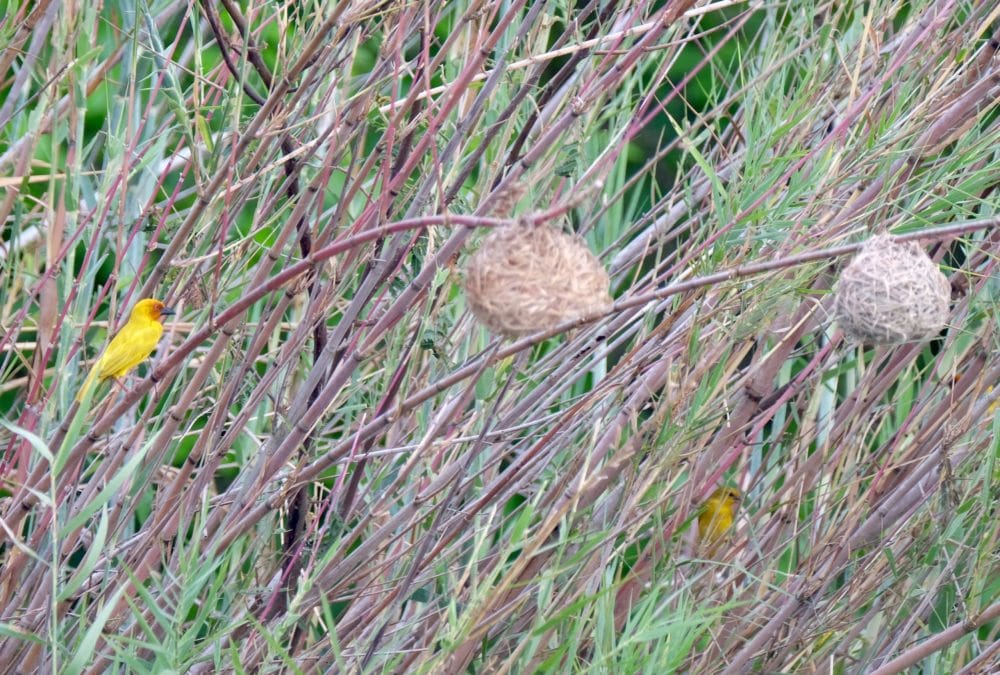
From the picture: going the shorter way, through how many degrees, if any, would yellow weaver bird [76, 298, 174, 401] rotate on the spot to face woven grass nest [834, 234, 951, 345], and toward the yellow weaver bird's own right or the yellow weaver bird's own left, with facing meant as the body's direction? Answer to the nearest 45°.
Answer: approximately 45° to the yellow weaver bird's own right

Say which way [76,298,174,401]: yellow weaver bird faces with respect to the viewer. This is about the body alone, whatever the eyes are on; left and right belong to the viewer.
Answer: facing to the right of the viewer

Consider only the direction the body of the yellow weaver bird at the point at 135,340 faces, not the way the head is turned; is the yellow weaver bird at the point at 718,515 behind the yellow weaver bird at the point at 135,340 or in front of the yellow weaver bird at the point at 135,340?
in front
